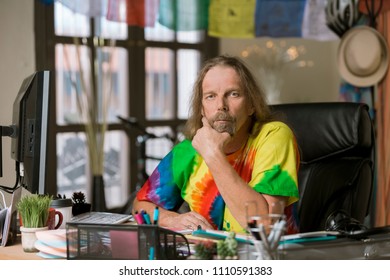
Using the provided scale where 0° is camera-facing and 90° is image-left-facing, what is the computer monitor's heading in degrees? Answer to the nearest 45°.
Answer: approximately 270°

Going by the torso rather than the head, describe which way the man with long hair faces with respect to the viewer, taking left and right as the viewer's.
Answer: facing the viewer

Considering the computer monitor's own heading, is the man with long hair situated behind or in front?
in front

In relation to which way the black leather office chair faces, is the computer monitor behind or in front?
in front

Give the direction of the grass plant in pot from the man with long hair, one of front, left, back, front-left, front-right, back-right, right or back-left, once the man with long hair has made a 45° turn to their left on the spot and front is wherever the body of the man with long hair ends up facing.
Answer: right

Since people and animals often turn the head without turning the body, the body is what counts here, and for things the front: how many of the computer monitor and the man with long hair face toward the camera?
1

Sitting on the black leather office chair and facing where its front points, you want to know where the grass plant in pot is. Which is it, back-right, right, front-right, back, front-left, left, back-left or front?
front

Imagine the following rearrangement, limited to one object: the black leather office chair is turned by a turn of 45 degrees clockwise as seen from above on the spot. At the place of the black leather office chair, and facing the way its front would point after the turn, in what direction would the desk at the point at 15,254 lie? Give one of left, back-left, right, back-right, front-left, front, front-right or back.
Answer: front-left

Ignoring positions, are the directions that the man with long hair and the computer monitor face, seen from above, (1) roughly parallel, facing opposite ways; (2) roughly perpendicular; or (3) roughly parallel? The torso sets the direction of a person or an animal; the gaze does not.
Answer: roughly perpendicular

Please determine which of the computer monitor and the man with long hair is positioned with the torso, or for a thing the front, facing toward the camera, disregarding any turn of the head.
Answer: the man with long hair
